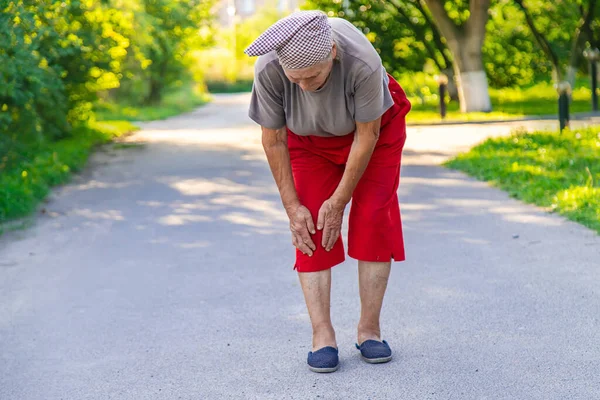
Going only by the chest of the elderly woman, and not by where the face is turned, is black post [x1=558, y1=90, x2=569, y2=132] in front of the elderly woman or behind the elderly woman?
behind

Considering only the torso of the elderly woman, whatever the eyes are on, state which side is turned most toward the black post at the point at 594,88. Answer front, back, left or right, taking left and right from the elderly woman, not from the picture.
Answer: back

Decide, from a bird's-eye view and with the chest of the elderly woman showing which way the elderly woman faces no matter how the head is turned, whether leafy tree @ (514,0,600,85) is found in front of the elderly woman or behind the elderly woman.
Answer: behind

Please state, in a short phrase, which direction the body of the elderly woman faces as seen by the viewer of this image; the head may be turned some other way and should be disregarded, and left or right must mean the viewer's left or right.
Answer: facing the viewer
